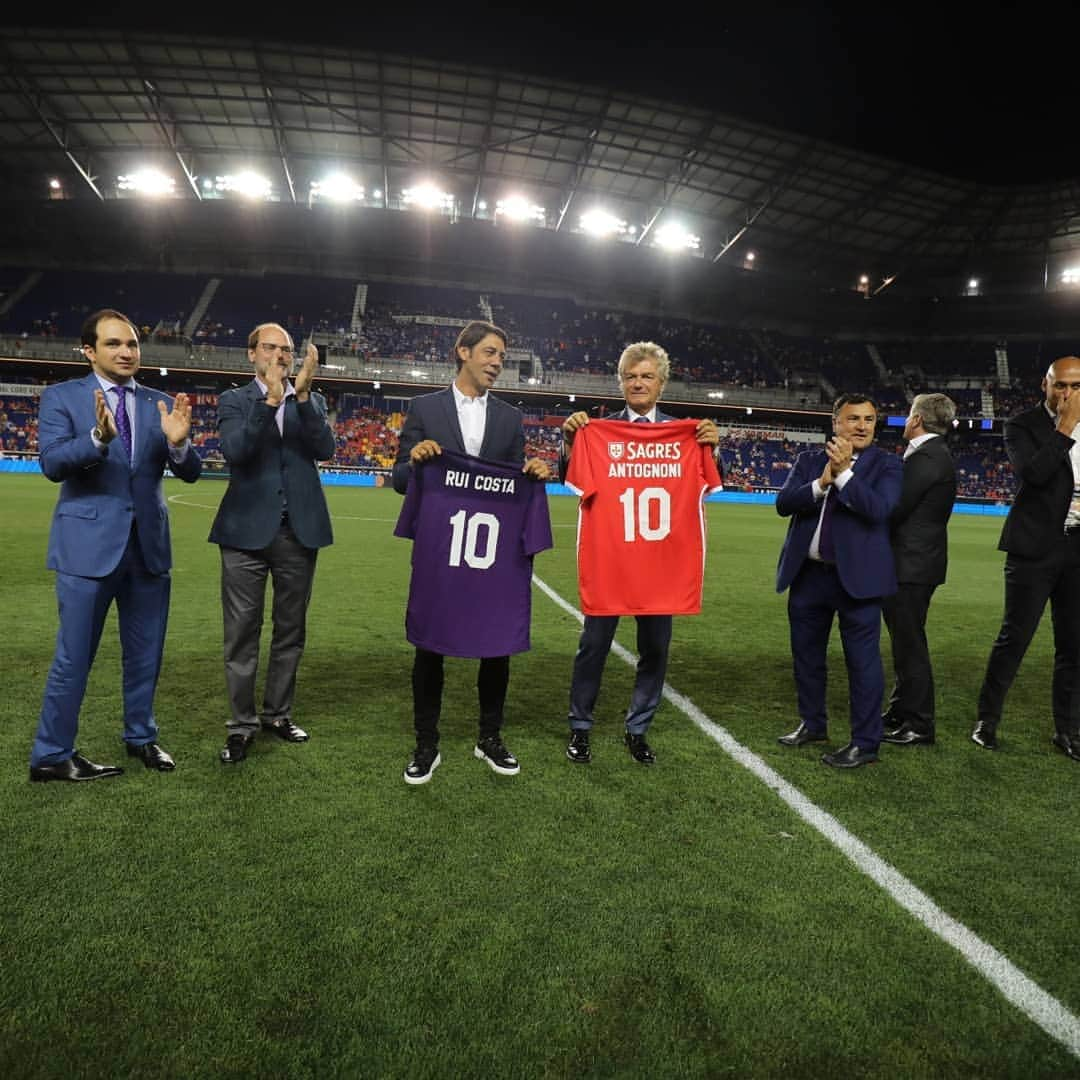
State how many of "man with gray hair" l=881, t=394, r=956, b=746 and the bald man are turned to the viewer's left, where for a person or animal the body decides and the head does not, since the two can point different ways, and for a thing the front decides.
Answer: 1

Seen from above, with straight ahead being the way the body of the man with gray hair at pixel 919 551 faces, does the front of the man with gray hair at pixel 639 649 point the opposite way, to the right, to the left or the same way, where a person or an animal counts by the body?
to the left

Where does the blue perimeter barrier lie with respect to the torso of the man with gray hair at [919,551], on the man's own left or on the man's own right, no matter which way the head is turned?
on the man's own right

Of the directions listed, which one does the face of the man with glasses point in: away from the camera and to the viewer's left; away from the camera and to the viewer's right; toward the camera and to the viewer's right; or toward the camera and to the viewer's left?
toward the camera and to the viewer's right

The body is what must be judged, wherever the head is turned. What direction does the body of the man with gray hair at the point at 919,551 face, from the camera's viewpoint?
to the viewer's left

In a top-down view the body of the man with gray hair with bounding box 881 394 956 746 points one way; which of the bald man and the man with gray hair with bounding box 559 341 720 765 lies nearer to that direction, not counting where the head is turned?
the man with gray hair

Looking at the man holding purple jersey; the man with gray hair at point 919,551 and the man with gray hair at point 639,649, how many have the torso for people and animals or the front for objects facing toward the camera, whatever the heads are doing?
2

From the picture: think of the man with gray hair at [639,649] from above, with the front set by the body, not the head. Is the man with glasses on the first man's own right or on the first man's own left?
on the first man's own right
